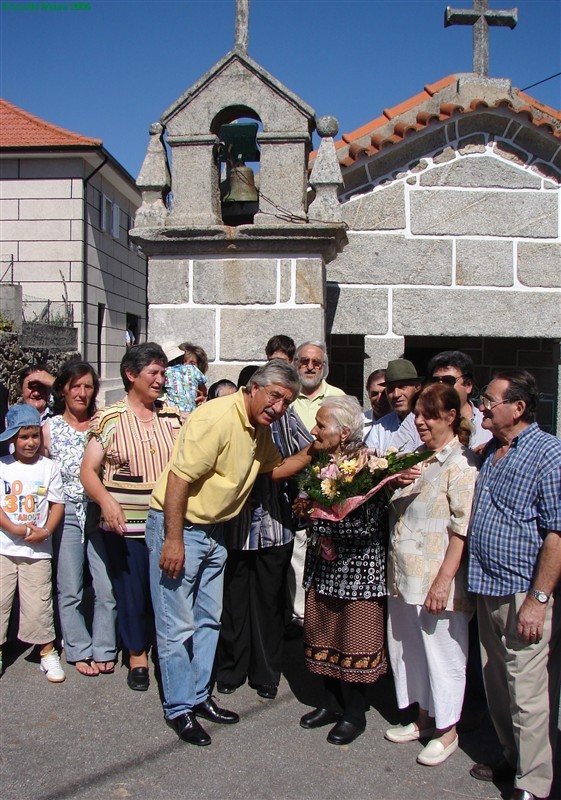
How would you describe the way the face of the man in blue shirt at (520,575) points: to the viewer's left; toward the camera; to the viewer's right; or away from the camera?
to the viewer's left

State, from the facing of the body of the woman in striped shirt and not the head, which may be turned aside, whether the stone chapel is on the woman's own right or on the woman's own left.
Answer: on the woman's own left

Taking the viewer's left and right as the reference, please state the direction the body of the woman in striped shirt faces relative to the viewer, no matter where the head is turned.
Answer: facing the viewer and to the right of the viewer

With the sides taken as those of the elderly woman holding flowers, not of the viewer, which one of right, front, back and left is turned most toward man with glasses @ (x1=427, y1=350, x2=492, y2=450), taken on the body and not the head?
back

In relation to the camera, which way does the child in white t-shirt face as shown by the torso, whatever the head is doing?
toward the camera

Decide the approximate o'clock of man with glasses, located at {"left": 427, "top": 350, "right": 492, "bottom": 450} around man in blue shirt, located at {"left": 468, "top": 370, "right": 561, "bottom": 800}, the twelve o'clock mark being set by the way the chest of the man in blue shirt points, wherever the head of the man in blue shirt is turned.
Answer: The man with glasses is roughly at 4 o'clock from the man in blue shirt.

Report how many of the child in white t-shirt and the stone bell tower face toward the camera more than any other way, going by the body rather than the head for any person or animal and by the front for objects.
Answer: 2

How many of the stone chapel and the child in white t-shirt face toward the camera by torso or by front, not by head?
2

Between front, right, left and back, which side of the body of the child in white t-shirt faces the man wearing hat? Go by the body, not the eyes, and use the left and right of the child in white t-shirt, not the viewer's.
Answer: left

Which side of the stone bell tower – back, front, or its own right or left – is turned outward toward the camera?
front

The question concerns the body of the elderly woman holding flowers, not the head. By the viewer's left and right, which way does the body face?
facing the viewer and to the left of the viewer

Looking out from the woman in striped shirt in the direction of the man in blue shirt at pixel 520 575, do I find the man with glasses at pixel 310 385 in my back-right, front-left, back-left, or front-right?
front-left

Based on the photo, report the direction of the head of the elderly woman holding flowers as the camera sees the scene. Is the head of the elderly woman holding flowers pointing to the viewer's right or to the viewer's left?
to the viewer's left
